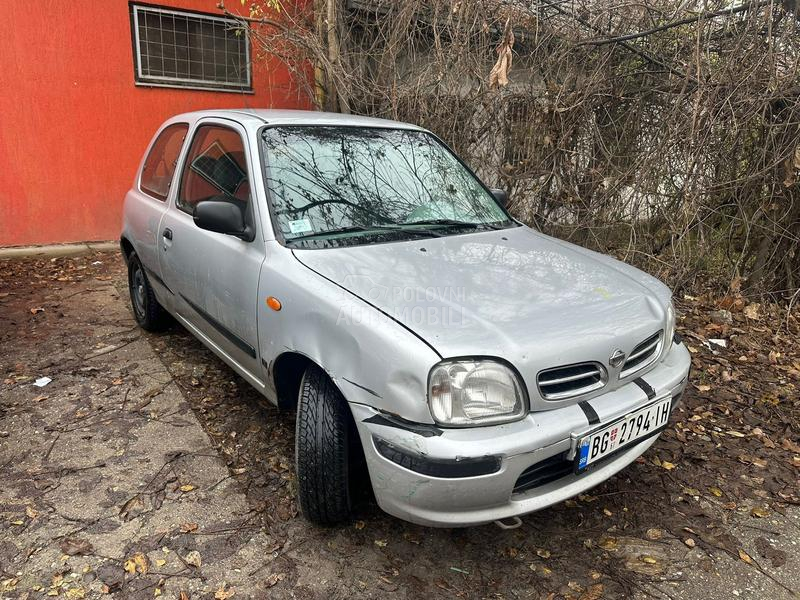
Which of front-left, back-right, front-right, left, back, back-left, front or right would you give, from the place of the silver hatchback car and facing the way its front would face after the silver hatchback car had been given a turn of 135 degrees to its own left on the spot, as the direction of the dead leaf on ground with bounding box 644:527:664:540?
right

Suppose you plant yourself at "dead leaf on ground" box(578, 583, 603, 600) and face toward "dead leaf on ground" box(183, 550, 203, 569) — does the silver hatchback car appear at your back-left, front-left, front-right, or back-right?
front-right

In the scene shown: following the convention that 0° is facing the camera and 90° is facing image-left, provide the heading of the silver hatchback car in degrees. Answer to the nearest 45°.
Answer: approximately 315°

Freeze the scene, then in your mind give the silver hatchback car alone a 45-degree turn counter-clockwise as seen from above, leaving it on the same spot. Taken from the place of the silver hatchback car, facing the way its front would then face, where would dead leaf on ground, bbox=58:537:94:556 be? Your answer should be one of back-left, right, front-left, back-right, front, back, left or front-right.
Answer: back
